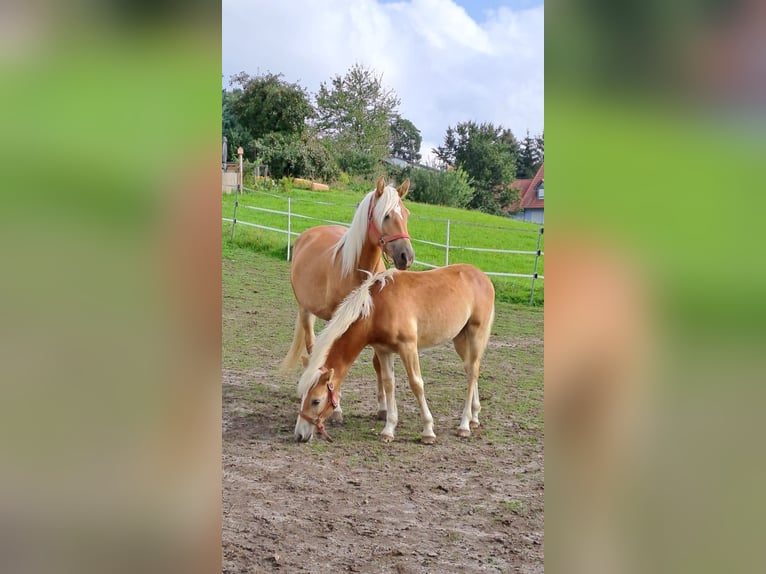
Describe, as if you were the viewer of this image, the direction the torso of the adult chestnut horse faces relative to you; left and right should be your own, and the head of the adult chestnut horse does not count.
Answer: facing the viewer and to the right of the viewer
